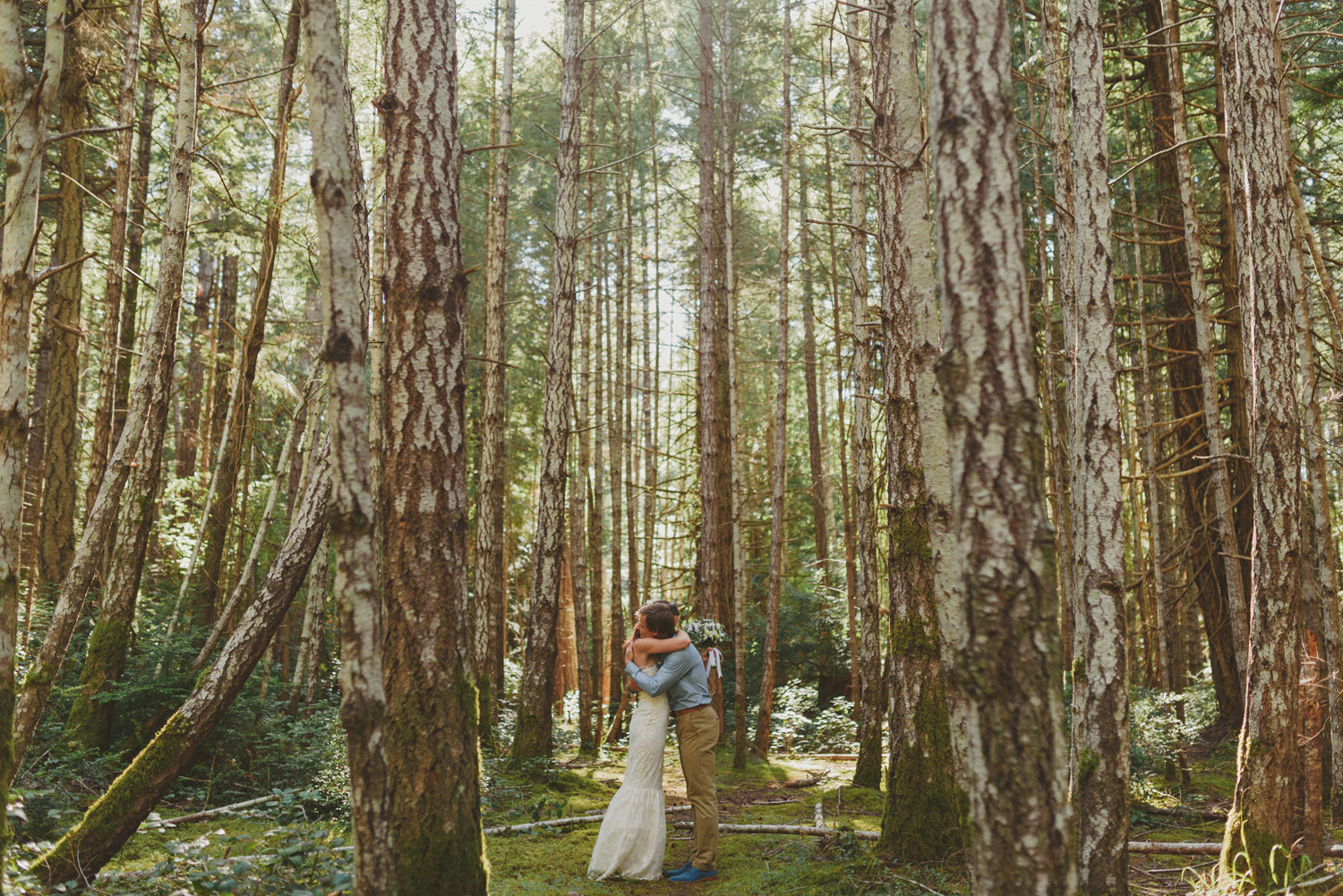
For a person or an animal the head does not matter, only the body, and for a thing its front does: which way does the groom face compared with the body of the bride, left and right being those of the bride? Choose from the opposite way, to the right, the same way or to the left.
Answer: the opposite way

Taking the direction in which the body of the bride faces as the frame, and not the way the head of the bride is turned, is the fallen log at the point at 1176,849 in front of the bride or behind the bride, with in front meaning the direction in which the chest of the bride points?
in front

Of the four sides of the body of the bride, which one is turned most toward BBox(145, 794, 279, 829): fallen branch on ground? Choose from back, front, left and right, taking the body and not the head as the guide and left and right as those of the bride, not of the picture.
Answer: back

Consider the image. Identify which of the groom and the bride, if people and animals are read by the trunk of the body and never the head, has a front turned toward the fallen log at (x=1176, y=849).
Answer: the bride

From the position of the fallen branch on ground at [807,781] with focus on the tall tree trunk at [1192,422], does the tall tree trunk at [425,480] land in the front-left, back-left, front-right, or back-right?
back-right

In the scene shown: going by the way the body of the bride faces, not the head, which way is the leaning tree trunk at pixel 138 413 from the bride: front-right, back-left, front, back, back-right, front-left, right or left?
back

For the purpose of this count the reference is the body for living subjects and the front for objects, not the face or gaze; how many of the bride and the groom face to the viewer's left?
1

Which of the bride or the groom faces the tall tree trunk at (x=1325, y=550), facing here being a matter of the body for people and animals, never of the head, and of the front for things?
the bride

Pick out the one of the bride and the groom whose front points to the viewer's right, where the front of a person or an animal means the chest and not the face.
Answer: the bride

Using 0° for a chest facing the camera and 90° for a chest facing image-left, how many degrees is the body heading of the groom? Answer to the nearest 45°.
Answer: approximately 90°

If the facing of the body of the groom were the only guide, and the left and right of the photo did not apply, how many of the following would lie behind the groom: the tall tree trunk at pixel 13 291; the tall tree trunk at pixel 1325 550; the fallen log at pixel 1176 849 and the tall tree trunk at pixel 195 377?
2

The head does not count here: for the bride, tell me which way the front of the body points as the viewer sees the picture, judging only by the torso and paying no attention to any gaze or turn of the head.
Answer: to the viewer's right

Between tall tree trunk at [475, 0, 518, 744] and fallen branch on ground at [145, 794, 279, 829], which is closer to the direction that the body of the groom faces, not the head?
the fallen branch on ground
